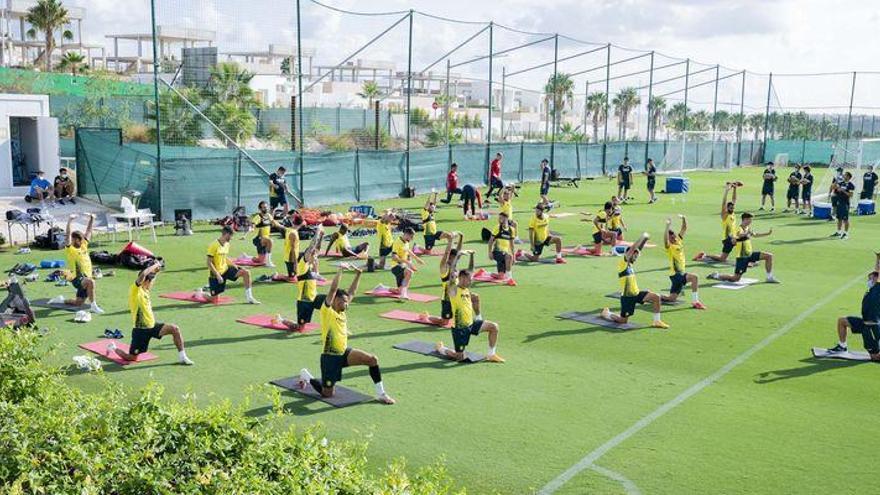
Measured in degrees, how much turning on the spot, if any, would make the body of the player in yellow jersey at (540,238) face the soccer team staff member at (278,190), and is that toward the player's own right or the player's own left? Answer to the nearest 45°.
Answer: approximately 180°

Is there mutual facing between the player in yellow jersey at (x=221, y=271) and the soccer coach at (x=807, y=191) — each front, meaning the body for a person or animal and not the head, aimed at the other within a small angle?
no

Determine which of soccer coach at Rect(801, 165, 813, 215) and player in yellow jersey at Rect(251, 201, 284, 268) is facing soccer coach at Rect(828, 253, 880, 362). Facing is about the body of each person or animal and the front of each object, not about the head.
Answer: the player in yellow jersey

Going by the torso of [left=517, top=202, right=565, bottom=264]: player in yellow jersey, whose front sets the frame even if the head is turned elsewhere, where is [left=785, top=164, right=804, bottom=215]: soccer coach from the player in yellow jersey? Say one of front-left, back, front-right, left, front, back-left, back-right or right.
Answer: left

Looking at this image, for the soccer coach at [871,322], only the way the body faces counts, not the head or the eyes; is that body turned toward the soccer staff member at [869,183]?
no

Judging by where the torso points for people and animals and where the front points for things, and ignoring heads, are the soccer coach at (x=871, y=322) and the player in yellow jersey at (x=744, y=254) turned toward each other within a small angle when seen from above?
no

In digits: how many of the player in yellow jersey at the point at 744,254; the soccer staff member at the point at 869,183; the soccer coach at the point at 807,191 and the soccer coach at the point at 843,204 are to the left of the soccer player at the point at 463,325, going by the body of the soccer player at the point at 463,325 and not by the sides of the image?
4

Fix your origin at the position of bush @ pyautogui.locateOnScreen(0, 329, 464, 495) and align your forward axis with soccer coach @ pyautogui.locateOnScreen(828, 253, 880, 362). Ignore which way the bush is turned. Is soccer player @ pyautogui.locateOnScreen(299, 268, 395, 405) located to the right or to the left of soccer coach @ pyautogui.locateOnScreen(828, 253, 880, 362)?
left

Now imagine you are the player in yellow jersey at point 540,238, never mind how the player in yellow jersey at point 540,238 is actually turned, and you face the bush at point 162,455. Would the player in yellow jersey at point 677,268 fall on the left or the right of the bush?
left

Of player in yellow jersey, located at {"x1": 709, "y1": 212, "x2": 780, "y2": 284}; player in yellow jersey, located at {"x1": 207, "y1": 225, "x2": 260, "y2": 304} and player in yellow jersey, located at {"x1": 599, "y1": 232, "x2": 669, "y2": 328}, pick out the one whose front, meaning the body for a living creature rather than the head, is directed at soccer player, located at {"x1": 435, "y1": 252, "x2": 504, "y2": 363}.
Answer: player in yellow jersey, located at {"x1": 207, "y1": 225, "x2": 260, "y2": 304}

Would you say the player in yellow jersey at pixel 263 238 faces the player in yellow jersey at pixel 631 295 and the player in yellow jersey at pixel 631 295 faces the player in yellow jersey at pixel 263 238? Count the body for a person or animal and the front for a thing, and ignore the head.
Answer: no

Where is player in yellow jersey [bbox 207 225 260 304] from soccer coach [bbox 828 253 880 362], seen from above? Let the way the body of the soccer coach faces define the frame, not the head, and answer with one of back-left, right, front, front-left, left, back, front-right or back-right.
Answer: front

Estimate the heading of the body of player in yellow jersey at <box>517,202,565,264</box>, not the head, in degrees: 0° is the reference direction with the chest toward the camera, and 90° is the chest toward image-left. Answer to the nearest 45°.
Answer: approximately 315°

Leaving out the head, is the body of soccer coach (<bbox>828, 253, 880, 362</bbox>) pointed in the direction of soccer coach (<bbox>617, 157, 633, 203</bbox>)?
no

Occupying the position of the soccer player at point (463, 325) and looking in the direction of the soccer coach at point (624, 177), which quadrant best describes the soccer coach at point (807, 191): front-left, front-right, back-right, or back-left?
front-right

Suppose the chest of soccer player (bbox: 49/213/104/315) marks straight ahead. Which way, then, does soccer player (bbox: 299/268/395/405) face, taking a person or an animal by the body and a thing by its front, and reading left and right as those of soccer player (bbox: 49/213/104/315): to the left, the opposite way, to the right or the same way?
the same way

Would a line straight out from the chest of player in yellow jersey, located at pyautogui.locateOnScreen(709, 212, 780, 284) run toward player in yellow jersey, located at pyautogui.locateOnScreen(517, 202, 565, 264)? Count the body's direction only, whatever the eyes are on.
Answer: no

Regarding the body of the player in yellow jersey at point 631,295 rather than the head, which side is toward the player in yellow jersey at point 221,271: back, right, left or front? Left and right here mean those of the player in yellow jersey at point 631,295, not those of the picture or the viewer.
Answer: back

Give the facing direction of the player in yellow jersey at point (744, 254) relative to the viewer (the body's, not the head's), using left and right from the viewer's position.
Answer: facing to the right of the viewer

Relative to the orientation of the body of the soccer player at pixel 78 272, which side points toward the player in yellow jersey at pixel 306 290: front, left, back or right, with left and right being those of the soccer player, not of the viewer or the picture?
front
